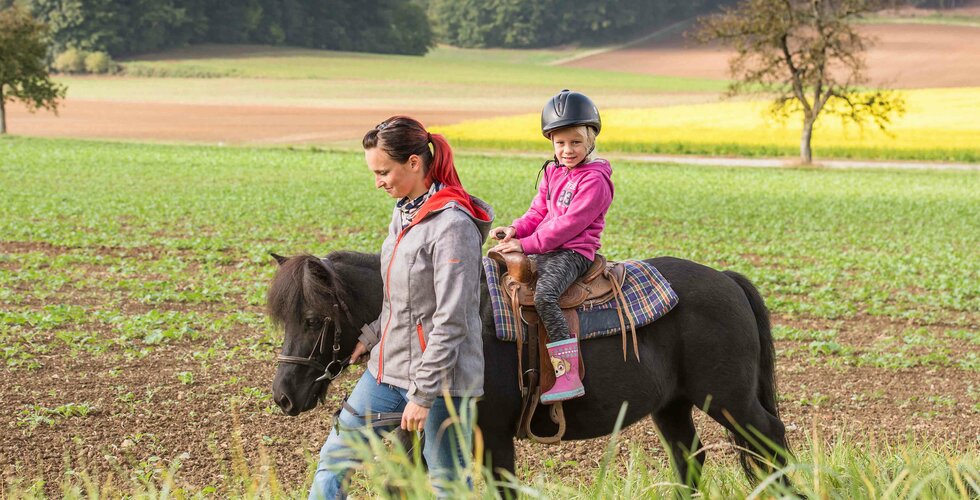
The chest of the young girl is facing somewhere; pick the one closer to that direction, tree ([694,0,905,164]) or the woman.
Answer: the woman

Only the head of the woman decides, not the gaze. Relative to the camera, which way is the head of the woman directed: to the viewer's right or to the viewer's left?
to the viewer's left

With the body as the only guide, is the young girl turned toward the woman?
yes

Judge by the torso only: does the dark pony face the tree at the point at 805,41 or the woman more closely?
the woman

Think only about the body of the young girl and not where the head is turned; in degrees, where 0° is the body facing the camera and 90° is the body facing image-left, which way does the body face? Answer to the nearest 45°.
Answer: approximately 45°

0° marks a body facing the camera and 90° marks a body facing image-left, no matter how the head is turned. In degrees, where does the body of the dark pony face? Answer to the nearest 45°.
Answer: approximately 90°

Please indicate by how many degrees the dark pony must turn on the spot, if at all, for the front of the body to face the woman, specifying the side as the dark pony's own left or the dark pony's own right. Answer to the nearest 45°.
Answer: approximately 45° to the dark pony's own left

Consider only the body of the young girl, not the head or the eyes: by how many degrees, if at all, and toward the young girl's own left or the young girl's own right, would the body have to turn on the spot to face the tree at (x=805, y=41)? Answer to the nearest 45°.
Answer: approximately 135° to the young girl's own right
